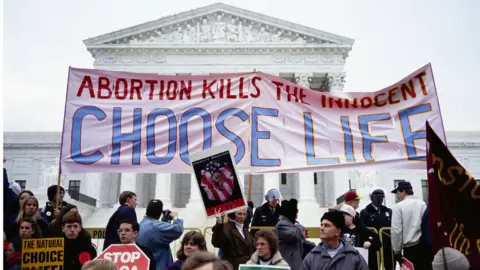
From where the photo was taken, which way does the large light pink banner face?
toward the camera

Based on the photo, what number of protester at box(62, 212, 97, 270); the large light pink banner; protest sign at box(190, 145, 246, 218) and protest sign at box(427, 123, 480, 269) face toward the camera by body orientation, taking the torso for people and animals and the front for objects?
4

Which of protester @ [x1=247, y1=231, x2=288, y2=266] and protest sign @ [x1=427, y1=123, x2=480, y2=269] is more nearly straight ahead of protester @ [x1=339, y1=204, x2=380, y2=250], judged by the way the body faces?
the protester

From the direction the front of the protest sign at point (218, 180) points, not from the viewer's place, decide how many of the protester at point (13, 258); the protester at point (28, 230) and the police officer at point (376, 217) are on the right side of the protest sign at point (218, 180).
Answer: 2

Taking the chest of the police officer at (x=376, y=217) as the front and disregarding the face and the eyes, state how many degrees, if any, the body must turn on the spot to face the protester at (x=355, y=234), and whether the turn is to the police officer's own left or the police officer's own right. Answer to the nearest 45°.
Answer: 0° — they already face them

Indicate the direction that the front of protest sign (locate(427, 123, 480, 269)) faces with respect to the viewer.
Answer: facing the viewer

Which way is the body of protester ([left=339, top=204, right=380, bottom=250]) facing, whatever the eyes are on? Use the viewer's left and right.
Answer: facing the viewer and to the left of the viewer

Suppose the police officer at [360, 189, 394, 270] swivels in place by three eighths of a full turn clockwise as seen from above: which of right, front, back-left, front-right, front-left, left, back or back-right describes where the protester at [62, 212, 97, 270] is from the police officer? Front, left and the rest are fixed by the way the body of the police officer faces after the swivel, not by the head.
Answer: left

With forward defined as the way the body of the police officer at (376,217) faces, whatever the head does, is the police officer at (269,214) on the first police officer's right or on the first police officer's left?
on the first police officer's right

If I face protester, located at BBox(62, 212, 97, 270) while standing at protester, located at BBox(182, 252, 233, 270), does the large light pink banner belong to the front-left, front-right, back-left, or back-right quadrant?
front-right

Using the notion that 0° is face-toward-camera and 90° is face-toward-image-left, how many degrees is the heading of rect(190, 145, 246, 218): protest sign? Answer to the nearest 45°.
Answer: approximately 0°

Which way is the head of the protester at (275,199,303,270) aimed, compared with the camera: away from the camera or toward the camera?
away from the camera

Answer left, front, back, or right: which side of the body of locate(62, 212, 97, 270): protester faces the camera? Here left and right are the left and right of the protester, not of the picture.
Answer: front
